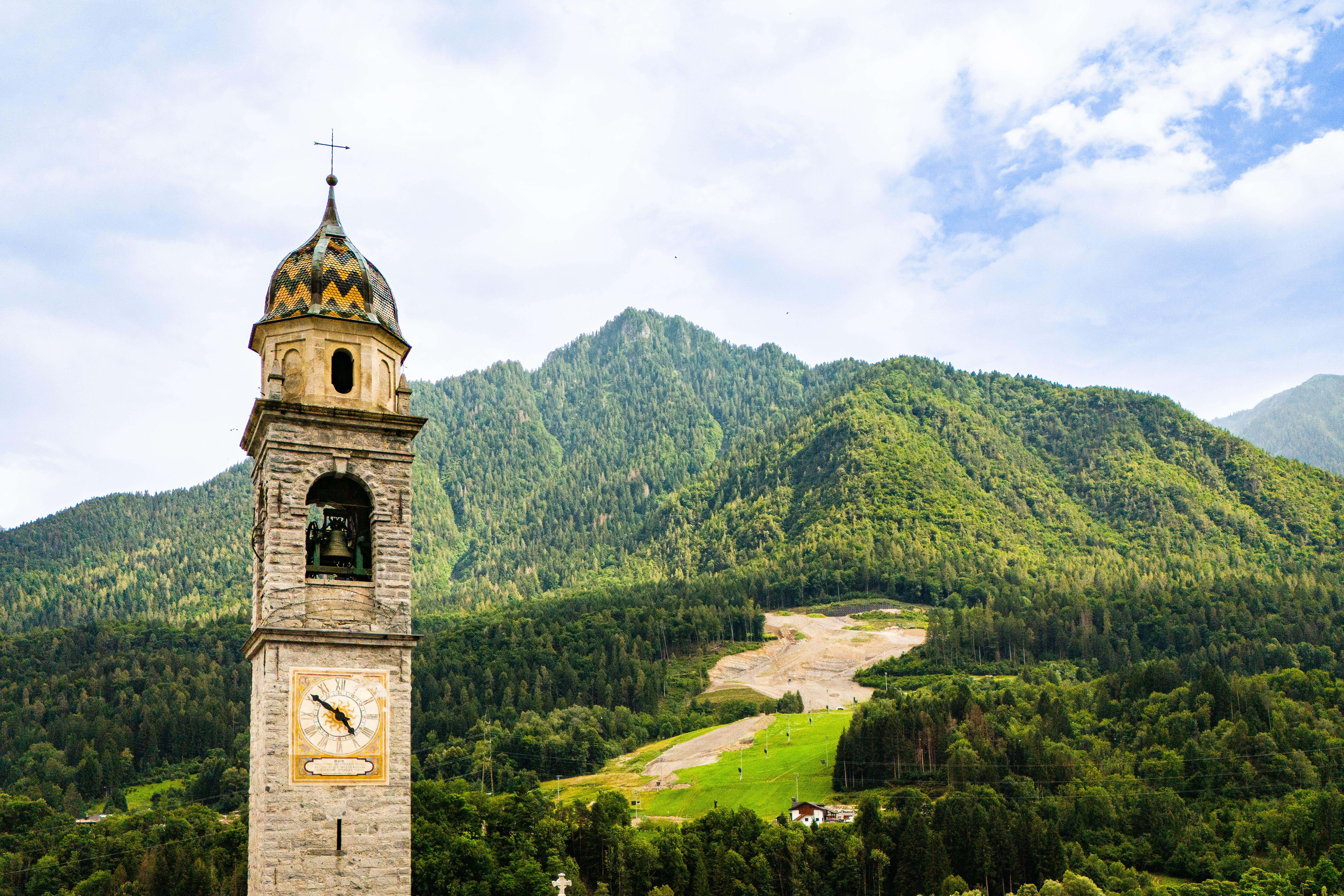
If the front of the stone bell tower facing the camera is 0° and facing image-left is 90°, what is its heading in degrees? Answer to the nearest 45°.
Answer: approximately 0°
